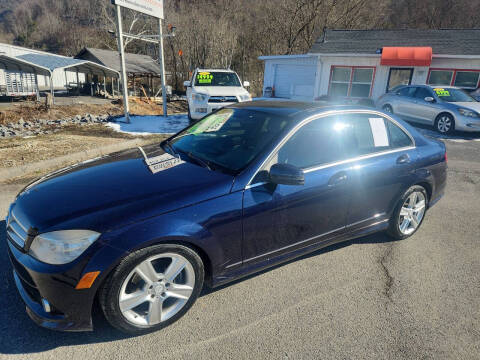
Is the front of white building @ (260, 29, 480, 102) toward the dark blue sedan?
yes

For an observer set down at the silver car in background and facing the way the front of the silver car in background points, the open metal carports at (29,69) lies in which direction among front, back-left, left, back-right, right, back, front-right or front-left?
back-right

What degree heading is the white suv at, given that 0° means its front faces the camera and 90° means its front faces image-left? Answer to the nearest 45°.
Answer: approximately 0°

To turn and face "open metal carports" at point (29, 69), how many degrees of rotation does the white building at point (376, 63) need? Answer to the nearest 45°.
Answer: approximately 90° to its right

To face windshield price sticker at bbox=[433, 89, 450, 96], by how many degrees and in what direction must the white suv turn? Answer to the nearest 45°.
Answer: approximately 90° to its left

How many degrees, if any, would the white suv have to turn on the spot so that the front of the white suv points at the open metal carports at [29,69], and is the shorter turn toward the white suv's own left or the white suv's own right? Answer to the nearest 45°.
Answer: approximately 135° to the white suv's own right

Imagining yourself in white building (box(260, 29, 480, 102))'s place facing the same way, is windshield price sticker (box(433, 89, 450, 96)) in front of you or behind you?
in front

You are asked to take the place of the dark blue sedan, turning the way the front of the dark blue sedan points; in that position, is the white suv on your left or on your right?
on your right

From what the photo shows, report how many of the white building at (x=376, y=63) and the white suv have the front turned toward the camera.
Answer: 2

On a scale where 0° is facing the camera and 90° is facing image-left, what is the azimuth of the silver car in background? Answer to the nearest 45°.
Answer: approximately 315°

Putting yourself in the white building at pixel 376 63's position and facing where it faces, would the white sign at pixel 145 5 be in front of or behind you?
in front

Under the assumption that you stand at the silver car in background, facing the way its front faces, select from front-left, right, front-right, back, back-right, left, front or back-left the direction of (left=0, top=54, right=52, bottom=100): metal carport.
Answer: back-right

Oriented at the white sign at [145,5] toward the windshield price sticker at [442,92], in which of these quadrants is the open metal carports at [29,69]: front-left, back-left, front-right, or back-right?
back-left
